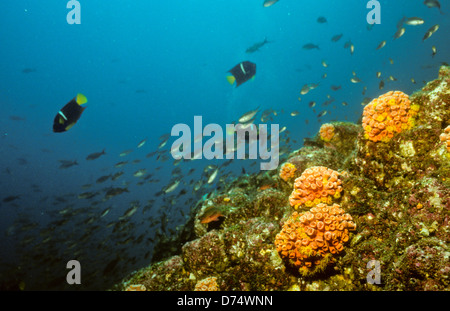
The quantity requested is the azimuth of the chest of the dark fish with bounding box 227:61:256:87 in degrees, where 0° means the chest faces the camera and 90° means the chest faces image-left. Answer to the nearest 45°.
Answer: approximately 270°

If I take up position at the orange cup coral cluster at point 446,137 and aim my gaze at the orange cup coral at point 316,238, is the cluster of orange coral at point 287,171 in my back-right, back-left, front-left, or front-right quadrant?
front-right

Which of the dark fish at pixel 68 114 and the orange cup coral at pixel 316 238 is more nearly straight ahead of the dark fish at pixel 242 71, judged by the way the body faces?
the orange cup coral

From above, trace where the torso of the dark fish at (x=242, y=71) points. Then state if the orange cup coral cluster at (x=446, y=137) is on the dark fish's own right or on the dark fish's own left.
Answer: on the dark fish's own right
